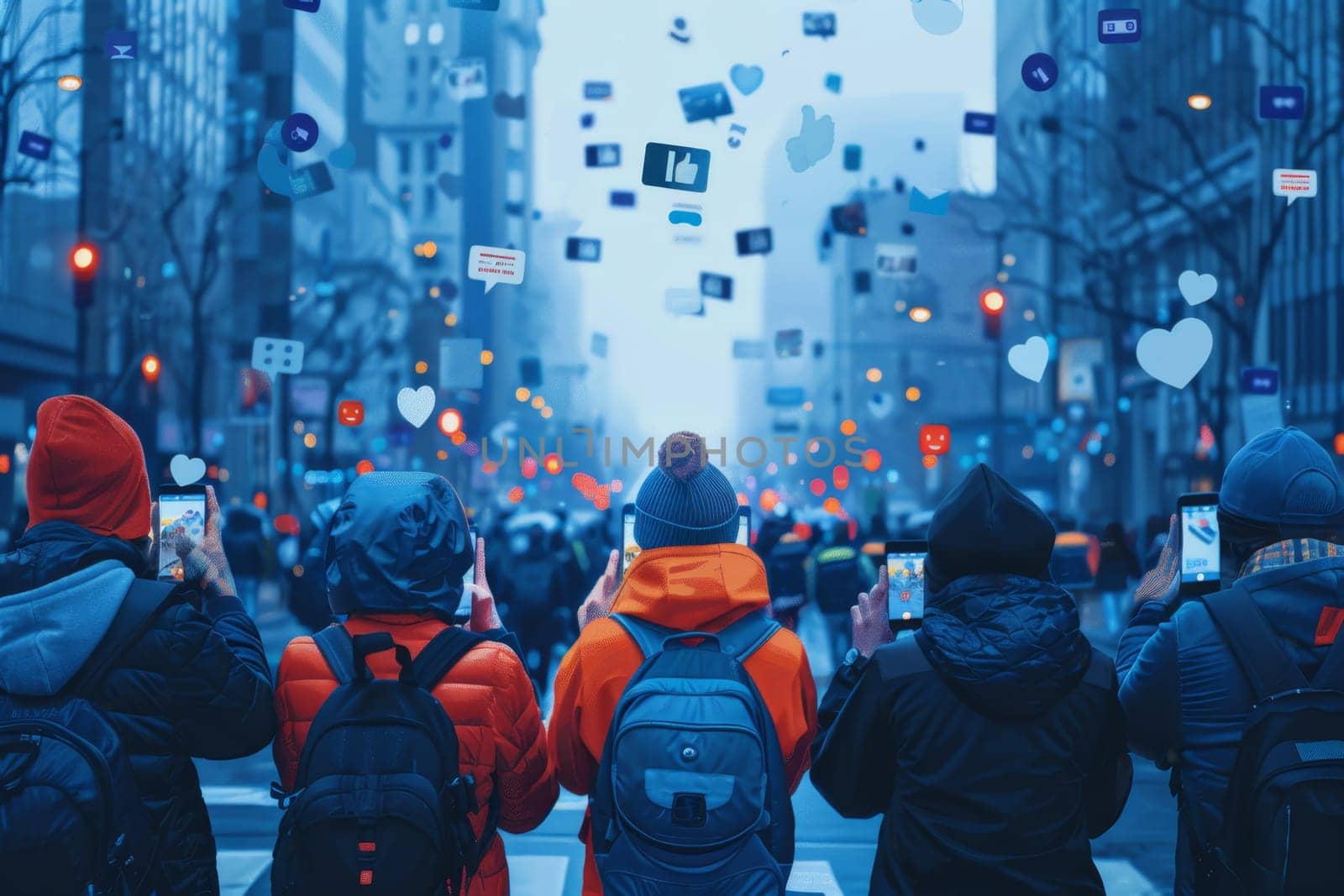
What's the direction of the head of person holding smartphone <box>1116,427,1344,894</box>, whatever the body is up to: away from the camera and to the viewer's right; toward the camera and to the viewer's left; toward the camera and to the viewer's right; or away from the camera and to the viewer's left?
away from the camera and to the viewer's left

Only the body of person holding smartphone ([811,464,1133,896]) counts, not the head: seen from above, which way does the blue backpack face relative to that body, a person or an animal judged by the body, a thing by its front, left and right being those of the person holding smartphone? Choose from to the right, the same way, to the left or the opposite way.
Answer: the opposite way

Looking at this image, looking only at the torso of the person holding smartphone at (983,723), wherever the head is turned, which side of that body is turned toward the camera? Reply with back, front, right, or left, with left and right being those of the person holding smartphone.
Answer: back

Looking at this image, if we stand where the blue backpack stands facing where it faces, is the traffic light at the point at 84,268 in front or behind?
behind

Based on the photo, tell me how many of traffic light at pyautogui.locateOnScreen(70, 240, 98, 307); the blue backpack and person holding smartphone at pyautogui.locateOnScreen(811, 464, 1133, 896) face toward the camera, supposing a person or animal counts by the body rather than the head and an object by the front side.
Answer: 2

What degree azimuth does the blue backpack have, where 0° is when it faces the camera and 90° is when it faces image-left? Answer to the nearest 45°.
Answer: approximately 0°

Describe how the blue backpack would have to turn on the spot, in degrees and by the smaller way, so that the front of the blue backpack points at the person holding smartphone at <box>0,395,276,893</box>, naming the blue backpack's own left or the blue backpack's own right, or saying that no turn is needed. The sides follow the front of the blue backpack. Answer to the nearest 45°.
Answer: approximately 90° to the blue backpack's own right

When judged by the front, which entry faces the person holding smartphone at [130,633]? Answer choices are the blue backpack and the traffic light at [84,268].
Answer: the traffic light

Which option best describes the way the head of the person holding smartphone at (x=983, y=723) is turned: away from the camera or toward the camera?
away from the camera

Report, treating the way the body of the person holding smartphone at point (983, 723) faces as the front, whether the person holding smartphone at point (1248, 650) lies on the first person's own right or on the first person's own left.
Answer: on the first person's own right

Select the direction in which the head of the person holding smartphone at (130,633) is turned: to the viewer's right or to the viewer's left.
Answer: to the viewer's right
